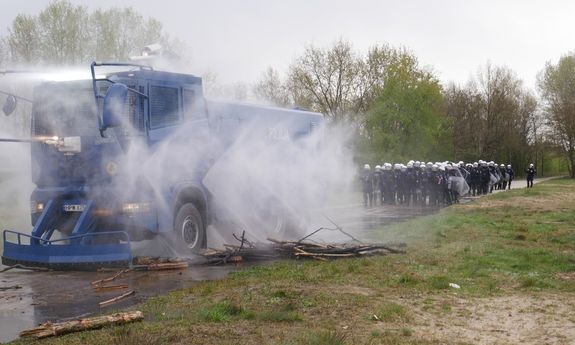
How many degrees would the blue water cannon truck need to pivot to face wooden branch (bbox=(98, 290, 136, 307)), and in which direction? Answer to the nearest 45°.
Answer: approximately 45° to its left

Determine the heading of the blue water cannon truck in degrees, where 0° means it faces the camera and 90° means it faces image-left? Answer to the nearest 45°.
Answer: approximately 45°

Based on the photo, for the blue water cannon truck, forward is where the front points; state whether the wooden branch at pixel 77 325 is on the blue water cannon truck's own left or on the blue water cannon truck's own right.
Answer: on the blue water cannon truck's own left

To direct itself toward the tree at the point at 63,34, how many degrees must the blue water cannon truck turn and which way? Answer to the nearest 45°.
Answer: approximately 135° to its right

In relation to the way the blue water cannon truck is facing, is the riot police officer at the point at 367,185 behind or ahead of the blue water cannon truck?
behind

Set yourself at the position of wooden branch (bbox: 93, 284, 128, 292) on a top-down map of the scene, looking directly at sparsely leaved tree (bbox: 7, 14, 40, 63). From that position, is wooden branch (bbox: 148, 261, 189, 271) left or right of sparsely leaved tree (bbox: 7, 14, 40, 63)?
right

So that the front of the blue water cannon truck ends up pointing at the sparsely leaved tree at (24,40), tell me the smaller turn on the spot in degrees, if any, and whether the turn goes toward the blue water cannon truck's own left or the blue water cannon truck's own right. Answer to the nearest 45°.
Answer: approximately 135° to the blue water cannon truck's own right

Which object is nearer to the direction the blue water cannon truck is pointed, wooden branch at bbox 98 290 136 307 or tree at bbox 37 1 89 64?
the wooden branch

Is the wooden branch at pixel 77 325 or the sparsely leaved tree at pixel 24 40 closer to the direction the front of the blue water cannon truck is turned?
the wooden branch
